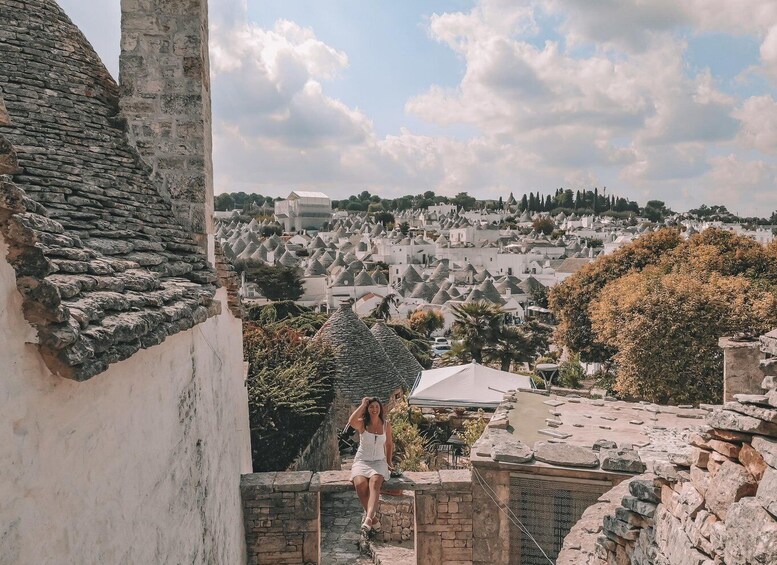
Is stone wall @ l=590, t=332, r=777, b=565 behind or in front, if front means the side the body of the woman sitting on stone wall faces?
in front

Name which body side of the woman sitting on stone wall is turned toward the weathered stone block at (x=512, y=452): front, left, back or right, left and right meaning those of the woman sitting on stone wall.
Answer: left

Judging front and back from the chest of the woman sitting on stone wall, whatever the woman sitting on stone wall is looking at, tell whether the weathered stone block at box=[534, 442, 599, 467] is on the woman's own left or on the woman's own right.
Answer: on the woman's own left

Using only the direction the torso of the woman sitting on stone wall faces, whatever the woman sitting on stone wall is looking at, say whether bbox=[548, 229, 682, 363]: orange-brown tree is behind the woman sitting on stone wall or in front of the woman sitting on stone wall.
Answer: behind

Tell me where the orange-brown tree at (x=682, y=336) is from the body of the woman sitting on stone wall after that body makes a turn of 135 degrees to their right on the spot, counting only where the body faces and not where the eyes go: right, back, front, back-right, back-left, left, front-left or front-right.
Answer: right

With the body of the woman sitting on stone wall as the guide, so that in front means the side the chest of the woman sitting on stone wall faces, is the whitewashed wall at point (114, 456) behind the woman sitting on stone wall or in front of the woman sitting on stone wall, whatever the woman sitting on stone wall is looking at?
in front

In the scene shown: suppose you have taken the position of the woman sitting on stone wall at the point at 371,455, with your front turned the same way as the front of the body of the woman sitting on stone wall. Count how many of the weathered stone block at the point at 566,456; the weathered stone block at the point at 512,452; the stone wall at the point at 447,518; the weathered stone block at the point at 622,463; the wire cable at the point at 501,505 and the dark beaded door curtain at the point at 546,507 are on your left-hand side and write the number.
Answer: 6

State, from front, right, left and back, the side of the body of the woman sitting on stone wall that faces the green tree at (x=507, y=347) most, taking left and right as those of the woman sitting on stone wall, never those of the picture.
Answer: back

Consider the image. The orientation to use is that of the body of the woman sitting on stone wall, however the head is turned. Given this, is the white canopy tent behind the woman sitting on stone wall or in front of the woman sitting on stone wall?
behind

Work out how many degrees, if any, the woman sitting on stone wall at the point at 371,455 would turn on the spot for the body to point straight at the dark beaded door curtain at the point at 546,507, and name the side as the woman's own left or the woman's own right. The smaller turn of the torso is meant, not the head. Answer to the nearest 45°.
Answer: approximately 90° to the woman's own left

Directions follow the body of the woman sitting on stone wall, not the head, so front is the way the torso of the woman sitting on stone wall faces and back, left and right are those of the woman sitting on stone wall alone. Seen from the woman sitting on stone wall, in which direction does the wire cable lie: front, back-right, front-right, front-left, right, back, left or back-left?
left

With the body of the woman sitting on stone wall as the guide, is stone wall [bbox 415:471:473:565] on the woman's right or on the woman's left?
on the woman's left

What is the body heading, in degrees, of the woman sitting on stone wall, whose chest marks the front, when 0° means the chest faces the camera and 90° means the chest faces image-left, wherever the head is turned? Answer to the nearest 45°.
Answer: approximately 0°
